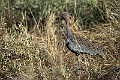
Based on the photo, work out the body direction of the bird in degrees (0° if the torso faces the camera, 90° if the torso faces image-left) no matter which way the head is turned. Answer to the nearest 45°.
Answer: approximately 90°
